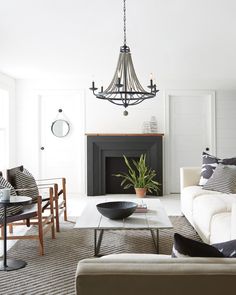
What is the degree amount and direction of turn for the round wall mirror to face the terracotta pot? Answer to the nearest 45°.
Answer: approximately 45° to its left

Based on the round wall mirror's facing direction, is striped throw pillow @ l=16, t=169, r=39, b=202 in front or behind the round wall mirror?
in front

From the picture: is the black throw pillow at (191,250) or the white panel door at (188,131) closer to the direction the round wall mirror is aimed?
the black throw pillow

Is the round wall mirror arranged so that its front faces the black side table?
yes

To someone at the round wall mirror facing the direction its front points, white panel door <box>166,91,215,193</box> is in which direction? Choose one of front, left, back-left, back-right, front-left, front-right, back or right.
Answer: left

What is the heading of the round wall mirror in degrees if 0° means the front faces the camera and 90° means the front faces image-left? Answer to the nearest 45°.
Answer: approximately 0°

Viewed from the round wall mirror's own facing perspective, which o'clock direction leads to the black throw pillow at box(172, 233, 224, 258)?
The black throw pillow is roughly at 12 o'clock from the round wall mirror.

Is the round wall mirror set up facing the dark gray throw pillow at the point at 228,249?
yes

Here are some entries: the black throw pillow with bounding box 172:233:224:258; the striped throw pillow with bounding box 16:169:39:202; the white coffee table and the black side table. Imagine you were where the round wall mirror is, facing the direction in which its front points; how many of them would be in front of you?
4

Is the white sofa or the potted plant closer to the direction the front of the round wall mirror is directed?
the white sofa

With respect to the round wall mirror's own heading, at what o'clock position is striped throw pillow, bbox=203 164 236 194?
The striped throw pillow is roughly at 11 o'clock from the round wall mirror.

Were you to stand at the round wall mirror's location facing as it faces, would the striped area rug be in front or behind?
in front
